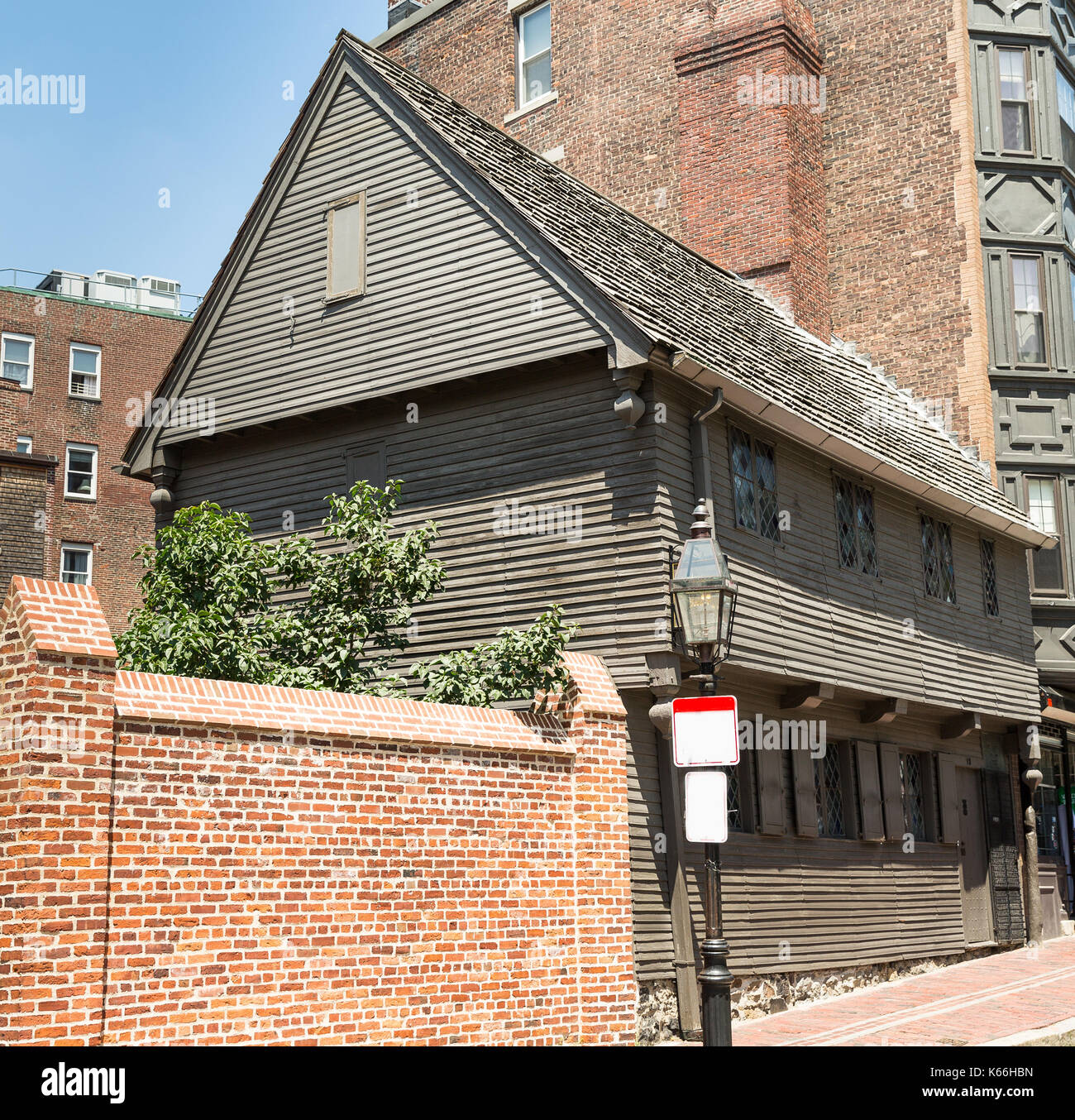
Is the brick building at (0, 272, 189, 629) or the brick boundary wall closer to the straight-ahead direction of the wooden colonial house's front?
the brick boundary wall

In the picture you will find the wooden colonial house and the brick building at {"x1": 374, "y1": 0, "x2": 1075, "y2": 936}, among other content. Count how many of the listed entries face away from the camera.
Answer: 0

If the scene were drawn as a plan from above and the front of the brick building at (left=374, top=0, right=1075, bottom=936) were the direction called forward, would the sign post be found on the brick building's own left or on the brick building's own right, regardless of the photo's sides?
on the brick building's own right

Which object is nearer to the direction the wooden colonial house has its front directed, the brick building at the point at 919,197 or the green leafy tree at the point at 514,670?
the green leafy tree

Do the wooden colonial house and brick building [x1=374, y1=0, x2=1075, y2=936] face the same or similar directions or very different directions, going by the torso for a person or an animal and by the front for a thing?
same or similar directions

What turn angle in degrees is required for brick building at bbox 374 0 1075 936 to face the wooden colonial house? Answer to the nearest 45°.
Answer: approximately 90° to its right

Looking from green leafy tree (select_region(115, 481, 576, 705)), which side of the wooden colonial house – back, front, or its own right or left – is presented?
right

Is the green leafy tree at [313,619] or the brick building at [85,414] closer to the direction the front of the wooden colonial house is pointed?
the green leafy tree

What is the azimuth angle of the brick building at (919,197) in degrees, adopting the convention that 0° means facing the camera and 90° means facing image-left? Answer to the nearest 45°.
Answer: approximately 315°
